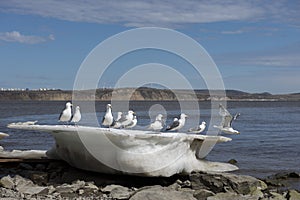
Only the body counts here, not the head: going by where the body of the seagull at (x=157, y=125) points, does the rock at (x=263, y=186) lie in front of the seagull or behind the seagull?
in front

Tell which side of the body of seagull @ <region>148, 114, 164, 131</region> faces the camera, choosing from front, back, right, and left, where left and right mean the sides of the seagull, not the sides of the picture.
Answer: right

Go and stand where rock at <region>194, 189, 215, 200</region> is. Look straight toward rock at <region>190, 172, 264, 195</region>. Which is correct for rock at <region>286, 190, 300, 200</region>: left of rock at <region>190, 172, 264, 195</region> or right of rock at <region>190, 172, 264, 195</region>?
right

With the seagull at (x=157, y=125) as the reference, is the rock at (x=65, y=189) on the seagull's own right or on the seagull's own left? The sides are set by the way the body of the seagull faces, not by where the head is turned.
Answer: on the seagull's own right

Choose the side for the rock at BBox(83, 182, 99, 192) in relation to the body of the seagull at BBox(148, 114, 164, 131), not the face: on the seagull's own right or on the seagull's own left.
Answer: on the seagull's own right

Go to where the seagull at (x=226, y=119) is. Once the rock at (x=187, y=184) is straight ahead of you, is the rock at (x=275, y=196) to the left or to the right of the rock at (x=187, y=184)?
left
